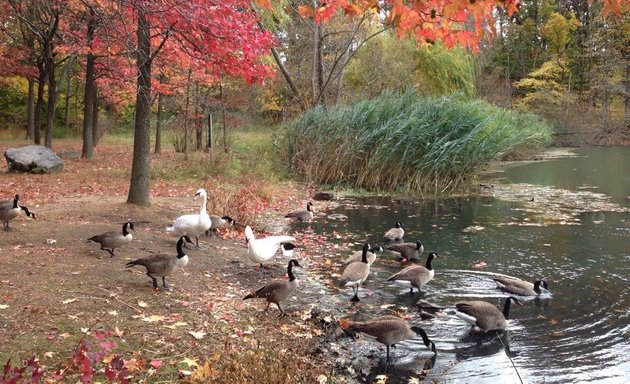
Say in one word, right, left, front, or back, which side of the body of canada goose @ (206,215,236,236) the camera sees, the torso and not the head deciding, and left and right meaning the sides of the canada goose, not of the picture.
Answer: right

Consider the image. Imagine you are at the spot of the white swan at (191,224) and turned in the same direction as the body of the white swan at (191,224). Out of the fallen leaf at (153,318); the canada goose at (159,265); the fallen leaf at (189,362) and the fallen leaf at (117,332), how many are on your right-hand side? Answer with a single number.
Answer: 4

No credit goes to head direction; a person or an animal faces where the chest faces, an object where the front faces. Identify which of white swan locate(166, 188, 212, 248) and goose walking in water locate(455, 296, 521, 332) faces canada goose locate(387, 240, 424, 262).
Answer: the white swan

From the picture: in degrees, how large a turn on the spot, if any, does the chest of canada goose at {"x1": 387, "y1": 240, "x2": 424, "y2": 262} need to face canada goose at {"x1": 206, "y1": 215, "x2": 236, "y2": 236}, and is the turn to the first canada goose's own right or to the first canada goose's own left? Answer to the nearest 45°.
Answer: approximately 180°

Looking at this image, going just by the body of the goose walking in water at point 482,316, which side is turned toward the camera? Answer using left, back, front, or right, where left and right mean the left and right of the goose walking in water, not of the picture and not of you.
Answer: right

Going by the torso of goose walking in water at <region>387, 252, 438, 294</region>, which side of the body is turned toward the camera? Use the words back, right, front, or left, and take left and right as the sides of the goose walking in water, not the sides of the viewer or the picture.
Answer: right

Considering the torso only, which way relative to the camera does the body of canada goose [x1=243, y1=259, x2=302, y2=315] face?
to the viewer's right

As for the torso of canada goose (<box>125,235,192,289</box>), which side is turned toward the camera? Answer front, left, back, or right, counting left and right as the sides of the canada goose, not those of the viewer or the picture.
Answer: right

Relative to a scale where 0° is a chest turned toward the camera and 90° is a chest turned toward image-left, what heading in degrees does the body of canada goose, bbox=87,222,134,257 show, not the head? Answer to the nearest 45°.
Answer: approximately 270°
